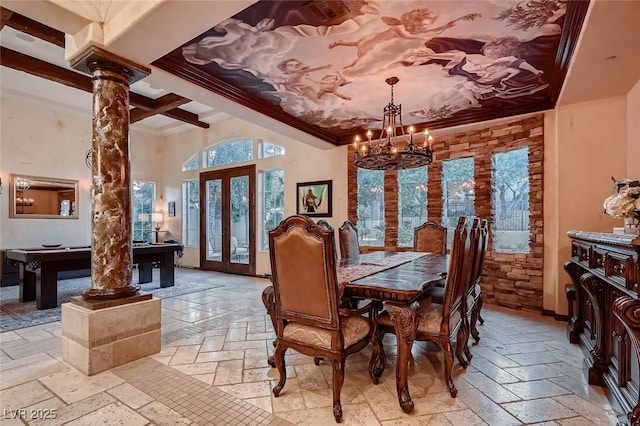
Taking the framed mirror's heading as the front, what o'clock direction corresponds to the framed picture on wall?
The framed picture on wall is roughly at 12 o'clock from the framed mirror.

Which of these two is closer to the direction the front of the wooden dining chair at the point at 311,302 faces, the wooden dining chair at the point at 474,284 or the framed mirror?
the wooden dining chair

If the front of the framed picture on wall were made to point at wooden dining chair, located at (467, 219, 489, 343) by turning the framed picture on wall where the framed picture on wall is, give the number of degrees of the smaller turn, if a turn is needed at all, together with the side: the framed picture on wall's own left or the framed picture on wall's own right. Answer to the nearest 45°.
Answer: approximately 90° to the framed picture on wall's own left

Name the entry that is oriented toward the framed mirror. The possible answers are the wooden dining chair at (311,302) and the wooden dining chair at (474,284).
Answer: the wooden dining chair at (474,284)

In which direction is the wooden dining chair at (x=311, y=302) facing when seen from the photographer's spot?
facing away from the viewer and to the right of the viewer

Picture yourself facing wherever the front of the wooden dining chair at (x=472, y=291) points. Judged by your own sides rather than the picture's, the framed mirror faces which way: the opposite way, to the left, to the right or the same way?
the opposite way

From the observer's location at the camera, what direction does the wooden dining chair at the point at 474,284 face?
facing to the left of the viewer

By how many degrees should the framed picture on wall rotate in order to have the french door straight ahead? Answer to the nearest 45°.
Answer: approximately 90° to its right

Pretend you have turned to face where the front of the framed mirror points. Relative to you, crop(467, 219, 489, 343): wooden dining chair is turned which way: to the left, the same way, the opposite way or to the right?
the opposite way

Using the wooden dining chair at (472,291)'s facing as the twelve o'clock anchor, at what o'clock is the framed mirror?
The framed mirror is roughly at 12 o'clock from the wooden dining chair.

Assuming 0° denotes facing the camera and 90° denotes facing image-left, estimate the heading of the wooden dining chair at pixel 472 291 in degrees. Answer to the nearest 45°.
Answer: approximately 90°
